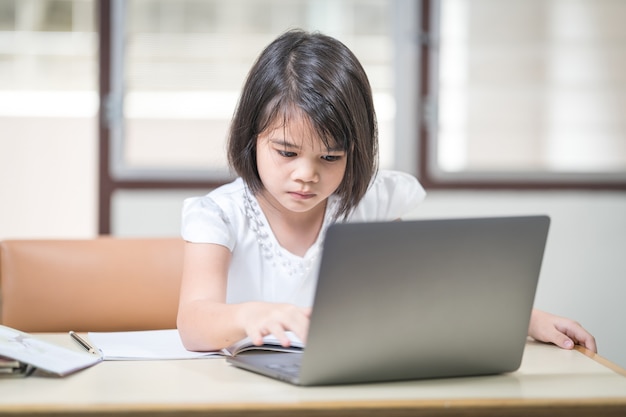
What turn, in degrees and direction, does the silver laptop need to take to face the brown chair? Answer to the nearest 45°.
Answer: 0° — it already faces it

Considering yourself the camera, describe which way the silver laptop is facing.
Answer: facing away from the viewer and to the left of the viewer

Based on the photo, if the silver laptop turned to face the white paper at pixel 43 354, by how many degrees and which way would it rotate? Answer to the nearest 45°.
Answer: approximately 45° to its left

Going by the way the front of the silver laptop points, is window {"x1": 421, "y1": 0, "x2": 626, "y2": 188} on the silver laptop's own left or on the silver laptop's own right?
on the silver laptop's own right
